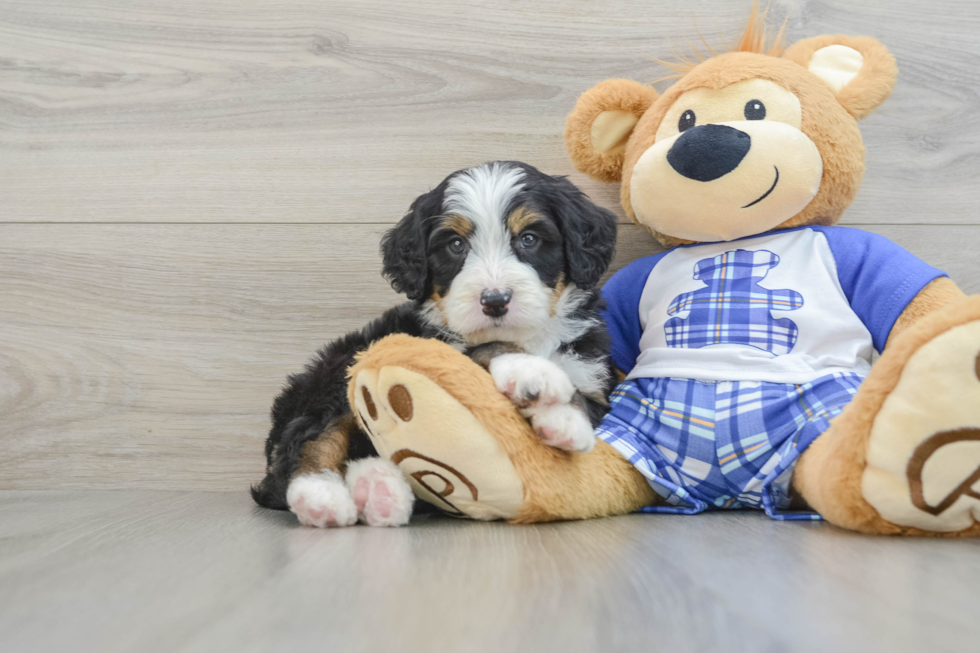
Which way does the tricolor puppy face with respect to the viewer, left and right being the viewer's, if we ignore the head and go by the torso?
facing the viewer and to the right of the viewer
